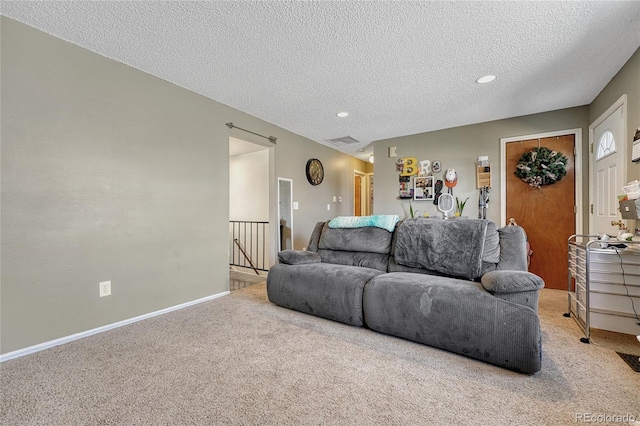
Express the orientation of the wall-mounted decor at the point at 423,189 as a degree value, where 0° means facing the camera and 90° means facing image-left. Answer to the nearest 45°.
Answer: approximately 0°

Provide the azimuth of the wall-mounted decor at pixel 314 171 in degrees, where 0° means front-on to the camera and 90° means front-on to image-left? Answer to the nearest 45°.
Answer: approximately 315°

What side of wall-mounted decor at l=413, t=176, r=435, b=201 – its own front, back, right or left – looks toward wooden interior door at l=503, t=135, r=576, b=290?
left

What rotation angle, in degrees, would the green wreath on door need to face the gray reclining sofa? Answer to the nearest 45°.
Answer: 0° — it already faces it

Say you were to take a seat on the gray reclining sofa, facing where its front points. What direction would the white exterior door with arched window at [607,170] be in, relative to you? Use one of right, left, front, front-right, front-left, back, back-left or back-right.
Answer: back

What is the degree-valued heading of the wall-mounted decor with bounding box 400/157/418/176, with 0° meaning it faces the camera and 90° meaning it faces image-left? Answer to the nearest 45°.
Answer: approximately 0°

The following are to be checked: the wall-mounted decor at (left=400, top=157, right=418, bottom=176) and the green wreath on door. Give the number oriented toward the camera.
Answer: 2

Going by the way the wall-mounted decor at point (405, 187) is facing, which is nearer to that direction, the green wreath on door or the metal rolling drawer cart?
the metal rolling drawer cart
